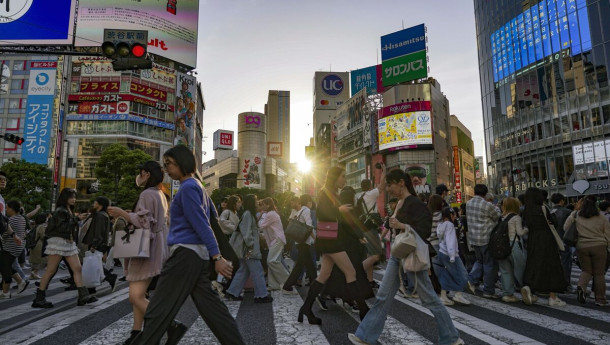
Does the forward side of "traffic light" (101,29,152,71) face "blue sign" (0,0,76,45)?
no

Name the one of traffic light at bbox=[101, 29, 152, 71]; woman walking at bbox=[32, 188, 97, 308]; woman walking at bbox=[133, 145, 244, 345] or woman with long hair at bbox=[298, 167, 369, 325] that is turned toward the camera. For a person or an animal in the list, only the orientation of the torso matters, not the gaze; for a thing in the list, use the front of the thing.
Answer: the traffic light

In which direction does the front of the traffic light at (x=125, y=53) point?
toward the camera

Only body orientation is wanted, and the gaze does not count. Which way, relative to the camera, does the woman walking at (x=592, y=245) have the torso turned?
away from the camera

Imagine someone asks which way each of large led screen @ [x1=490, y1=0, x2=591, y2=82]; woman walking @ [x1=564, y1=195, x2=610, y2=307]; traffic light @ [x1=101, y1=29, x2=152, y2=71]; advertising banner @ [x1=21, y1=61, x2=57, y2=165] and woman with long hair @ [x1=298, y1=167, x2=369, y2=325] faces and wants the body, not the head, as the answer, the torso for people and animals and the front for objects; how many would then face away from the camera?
1

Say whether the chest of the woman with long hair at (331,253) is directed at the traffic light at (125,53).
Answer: no

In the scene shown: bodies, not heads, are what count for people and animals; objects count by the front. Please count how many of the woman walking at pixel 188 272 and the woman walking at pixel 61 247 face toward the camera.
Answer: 0

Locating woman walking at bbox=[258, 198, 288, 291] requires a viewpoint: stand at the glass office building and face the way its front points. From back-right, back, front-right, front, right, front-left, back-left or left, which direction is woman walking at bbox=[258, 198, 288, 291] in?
front-left

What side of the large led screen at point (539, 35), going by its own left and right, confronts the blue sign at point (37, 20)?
front

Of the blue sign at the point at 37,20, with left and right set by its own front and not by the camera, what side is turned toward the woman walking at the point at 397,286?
front

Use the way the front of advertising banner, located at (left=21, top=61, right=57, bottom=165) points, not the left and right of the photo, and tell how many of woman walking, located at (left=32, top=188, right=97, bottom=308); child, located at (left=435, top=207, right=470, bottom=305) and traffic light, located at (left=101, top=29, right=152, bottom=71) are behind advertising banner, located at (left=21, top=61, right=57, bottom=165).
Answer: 0

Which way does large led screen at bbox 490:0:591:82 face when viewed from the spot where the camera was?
facing the viewer and to the left of the viewer
